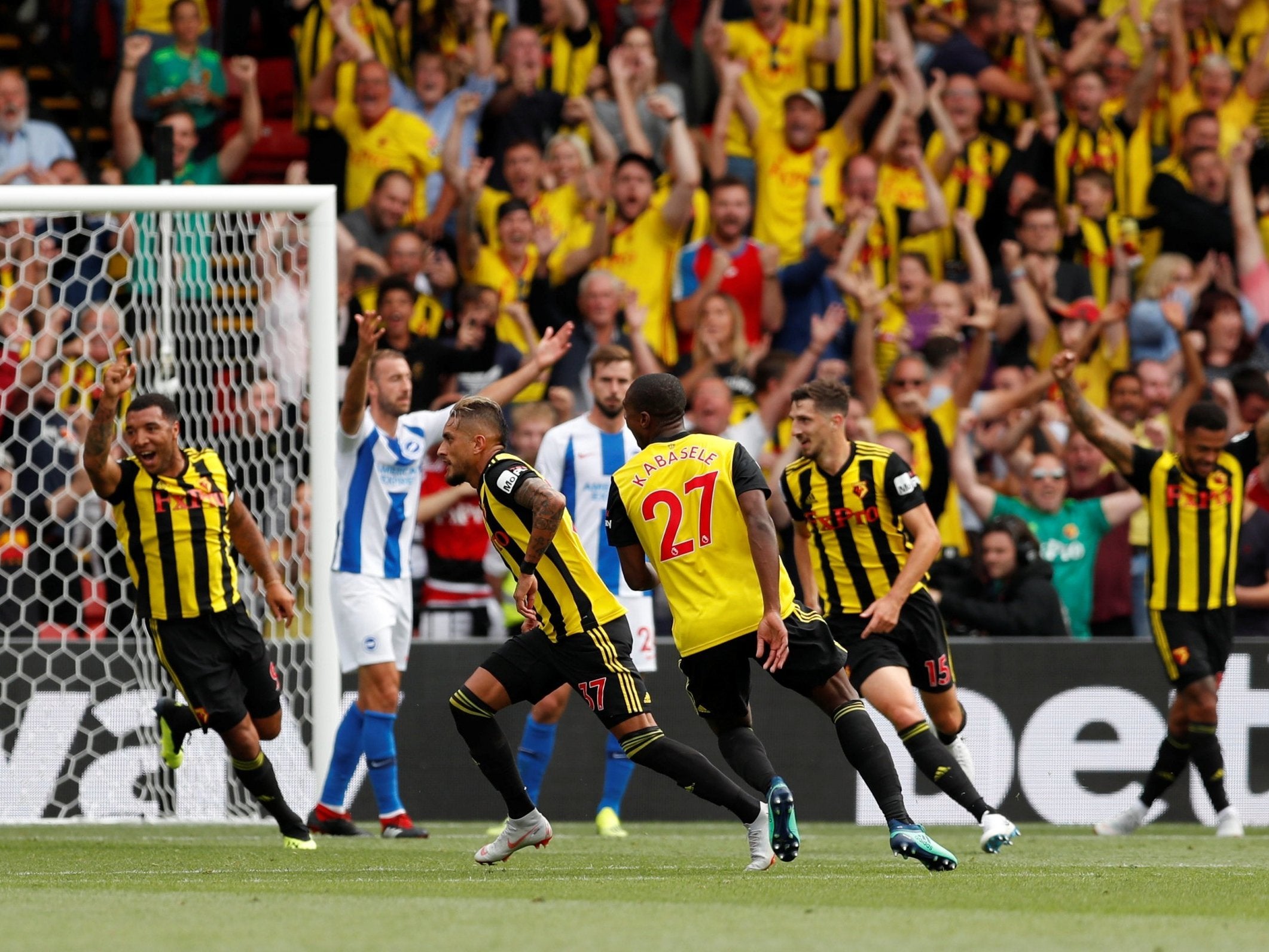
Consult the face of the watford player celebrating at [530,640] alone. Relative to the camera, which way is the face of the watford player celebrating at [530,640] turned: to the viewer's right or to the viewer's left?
to the viewer's left

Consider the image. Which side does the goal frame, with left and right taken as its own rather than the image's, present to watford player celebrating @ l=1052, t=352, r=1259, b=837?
left

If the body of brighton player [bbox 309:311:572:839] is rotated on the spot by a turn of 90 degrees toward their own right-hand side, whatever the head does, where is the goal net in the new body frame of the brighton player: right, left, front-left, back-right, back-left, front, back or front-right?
front

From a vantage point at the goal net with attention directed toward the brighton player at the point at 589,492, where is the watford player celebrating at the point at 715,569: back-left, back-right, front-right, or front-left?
front-right

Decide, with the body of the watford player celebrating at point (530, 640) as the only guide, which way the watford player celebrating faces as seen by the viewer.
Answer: to the viewer's left

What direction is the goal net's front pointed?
toward the camera

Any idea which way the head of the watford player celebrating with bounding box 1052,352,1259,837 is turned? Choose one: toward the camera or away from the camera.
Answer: toward the camera

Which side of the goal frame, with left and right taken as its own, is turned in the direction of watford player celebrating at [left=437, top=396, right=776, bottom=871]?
front
